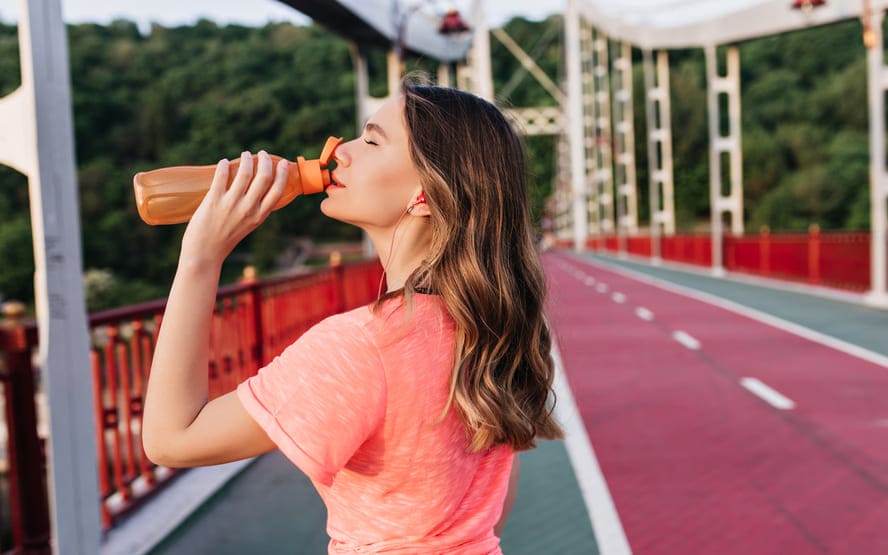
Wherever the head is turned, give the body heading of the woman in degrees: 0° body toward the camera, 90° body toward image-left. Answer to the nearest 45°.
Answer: approximately 135°

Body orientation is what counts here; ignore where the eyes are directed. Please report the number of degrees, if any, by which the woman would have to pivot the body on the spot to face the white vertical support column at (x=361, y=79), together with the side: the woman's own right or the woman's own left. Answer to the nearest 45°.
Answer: approximately 45° to the woman's own right

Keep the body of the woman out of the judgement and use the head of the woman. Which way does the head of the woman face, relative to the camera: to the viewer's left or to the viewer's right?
to the viewer's left

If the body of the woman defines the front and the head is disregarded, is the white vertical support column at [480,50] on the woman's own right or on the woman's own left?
on the woman's own right
